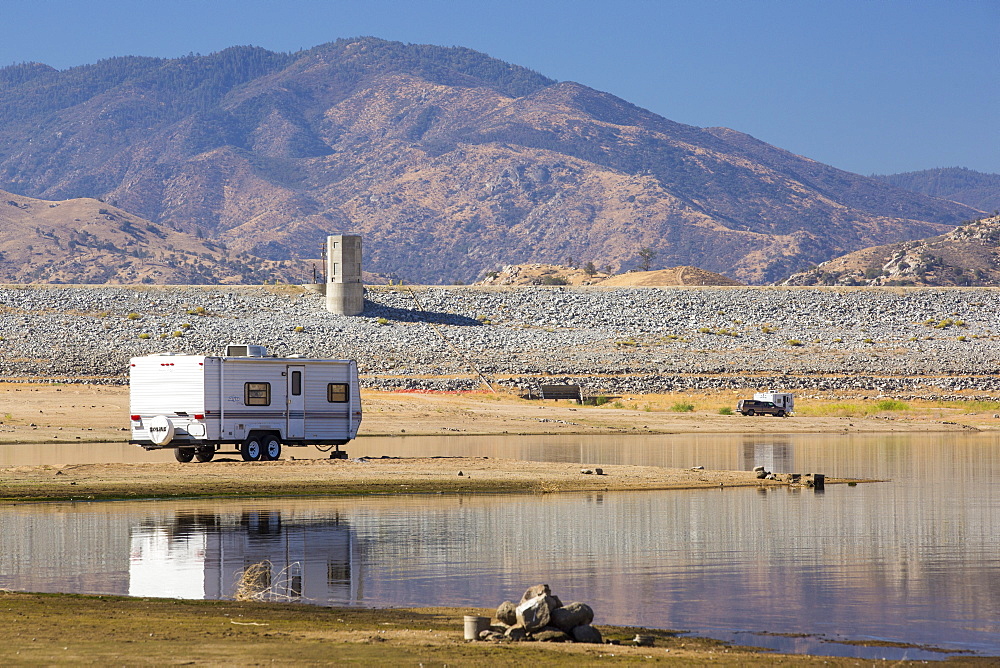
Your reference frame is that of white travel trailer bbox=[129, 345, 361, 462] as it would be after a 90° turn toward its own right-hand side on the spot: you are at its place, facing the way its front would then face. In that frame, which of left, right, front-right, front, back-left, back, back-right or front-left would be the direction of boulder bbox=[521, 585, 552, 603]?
front-right

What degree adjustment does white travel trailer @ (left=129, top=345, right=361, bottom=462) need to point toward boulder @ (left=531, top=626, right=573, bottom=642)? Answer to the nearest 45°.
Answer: approximately 135° to its right

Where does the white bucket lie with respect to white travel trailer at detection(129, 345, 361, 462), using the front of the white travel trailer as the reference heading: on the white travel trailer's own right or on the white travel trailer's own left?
on the white travel trailer's own right

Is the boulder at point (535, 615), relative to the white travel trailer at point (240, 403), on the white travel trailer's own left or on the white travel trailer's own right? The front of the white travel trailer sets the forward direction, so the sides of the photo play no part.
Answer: on the white travel trailer's own right

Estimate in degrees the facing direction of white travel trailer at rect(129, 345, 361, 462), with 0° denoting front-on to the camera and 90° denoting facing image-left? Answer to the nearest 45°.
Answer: approximately 225°
